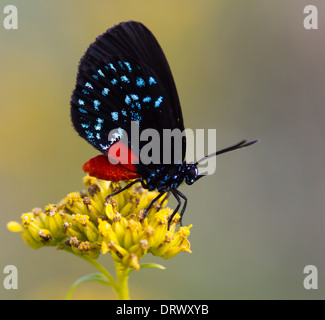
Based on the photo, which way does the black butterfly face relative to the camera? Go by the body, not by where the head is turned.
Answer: to the viewer's right
